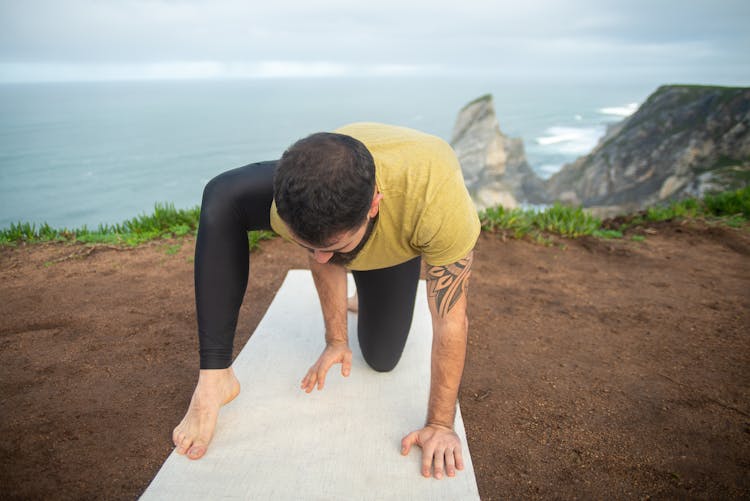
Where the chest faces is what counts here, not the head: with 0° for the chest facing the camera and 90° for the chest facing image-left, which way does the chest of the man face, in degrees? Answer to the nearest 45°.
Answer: approximately 45°

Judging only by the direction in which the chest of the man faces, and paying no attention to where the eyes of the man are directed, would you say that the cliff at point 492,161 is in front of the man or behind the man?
behind
